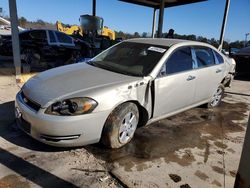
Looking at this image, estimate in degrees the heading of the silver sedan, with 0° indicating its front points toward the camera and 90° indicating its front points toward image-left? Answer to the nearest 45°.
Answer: approximately 45°

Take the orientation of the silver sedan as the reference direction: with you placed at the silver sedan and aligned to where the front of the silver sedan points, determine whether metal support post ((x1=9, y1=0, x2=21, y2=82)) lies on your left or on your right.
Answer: on your right

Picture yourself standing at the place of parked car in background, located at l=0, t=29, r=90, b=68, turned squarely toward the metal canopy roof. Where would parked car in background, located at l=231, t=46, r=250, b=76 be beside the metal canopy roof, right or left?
right

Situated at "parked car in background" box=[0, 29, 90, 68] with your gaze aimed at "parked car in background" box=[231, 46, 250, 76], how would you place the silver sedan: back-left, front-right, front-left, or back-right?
front-right

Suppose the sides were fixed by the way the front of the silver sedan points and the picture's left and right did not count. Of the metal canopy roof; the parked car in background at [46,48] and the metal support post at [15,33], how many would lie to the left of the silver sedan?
0

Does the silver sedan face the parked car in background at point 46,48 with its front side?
no

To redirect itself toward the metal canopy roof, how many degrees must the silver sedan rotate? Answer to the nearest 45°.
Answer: approximately 135° to its right

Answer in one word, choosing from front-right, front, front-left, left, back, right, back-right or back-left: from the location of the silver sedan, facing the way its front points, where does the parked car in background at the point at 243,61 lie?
back
